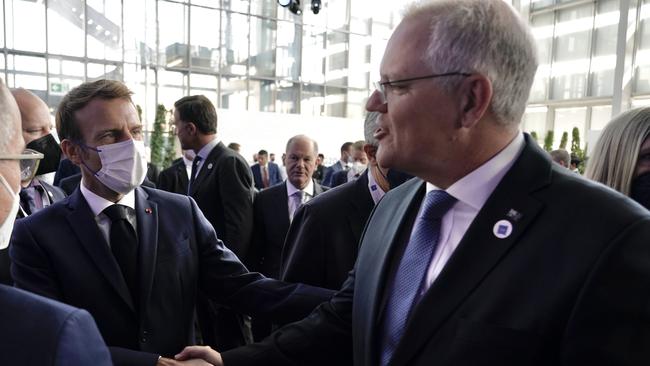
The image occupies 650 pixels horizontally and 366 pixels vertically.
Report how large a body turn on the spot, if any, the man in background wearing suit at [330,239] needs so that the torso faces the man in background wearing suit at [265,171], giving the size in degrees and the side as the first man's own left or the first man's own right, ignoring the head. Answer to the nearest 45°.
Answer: approximately 90° to the first man's own left

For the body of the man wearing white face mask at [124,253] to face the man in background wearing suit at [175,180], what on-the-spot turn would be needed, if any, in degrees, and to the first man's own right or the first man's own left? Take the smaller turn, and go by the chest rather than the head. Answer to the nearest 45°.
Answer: approximately 135° to the first man's own left

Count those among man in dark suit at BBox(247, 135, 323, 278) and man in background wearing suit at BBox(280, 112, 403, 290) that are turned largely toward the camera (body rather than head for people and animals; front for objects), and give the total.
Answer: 1

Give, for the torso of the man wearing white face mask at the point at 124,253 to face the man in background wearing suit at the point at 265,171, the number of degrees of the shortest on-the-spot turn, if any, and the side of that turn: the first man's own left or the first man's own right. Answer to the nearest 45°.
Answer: approximately 135° to the first man's own left

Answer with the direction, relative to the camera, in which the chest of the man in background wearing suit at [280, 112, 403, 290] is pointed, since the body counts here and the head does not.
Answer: to the viewer's right

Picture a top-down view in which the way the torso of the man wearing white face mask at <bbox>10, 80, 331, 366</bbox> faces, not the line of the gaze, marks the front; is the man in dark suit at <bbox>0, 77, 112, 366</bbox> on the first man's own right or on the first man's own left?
on the first man's own right

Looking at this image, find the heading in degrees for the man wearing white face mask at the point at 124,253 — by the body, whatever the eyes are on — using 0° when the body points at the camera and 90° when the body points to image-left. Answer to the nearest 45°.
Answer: approximately 315°

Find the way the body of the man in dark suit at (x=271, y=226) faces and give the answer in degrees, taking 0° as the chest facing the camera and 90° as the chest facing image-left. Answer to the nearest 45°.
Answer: approximately 0°

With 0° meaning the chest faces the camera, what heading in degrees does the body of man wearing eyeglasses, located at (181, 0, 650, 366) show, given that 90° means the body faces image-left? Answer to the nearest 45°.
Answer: approximately 45°

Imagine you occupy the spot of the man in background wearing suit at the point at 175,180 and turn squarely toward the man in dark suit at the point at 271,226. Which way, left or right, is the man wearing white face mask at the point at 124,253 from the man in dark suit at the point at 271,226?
right

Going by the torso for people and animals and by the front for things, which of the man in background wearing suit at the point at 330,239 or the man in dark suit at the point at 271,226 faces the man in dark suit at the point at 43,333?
the man in dark suit at the point at 271,226

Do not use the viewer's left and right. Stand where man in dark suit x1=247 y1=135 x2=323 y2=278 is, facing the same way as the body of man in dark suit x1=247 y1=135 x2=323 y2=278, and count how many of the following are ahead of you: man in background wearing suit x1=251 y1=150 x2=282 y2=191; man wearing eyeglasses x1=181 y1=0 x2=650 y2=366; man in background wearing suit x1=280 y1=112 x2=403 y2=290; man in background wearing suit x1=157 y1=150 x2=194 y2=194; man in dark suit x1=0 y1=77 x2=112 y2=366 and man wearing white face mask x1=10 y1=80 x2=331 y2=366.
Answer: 4

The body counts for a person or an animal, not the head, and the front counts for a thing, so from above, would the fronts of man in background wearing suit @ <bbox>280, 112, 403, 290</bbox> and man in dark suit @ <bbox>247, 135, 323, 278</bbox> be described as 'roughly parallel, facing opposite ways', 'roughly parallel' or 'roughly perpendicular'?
roughly perpendicular

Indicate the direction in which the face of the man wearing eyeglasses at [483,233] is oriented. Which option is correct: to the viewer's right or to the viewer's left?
to the viewer's left
